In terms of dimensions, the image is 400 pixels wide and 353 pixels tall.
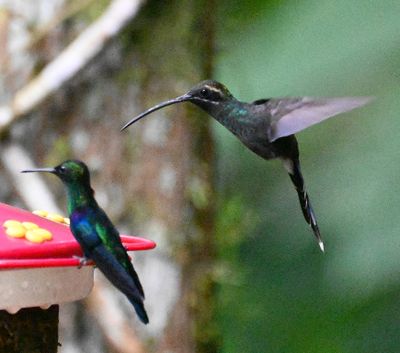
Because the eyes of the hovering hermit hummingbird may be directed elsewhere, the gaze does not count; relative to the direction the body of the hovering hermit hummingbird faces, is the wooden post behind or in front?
in front

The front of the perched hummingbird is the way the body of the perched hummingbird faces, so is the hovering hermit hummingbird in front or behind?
behind

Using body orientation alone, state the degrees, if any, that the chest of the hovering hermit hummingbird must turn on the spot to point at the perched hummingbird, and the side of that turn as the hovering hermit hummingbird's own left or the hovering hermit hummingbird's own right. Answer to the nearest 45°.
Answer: approximately 45° to the hovering hermit hummingbird's own left

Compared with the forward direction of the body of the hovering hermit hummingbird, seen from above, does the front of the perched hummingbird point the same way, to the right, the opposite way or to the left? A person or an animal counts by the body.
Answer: the same way

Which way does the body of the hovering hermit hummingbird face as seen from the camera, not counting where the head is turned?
to the viewer's left

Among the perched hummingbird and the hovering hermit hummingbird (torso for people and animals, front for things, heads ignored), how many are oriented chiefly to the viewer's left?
2

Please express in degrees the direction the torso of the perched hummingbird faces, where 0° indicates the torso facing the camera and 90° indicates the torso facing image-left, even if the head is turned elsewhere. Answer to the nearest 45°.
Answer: approximately 90°
